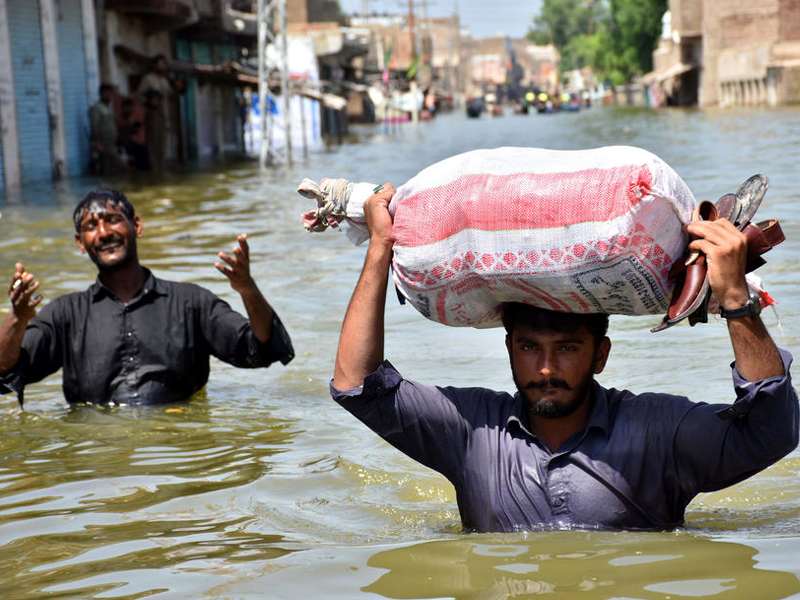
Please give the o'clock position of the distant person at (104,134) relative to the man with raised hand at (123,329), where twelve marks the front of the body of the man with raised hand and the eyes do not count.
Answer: The distant person is roughly at 6 o'clock from the man with raised hand.

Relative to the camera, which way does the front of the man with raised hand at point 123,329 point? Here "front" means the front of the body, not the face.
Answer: toward the camera

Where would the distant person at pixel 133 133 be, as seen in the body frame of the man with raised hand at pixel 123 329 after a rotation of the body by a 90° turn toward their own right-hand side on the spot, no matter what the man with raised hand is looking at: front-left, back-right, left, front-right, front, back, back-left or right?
right

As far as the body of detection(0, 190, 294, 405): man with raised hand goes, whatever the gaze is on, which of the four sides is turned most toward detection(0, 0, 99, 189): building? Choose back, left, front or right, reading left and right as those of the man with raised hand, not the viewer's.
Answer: back

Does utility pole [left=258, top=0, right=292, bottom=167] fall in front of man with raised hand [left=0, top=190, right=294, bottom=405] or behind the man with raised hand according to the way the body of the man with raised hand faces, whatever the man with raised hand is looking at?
behind
